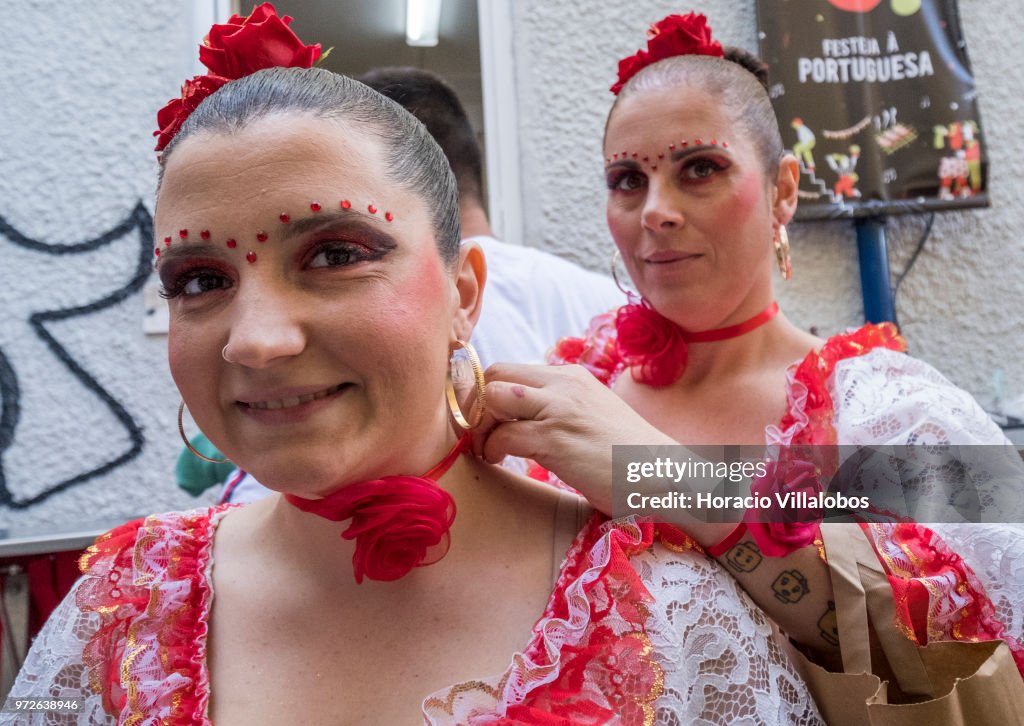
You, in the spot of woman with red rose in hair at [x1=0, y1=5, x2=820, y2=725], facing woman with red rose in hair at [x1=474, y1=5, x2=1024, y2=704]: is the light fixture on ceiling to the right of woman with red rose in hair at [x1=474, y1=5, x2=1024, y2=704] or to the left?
left

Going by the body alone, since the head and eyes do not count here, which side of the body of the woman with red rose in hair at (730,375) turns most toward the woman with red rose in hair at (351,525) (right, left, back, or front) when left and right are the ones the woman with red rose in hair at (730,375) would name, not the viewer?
front

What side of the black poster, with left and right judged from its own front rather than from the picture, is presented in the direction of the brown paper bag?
front

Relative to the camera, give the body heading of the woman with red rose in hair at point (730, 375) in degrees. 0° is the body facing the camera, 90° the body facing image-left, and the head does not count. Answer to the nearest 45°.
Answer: approximately 45°

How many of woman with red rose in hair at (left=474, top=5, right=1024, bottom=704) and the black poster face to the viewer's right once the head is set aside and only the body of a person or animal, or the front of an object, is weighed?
0

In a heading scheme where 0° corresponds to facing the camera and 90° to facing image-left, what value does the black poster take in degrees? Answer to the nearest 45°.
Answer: approximately 0°

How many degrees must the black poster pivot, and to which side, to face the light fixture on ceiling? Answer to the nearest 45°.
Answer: approximately 90° to its right
